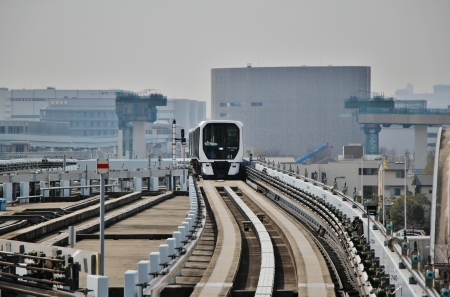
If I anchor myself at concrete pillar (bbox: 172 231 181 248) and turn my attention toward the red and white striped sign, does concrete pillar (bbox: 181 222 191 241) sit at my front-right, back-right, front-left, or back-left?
back-right

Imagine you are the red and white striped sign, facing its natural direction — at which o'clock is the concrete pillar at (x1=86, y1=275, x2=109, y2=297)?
The concrete pillar is roughly at 12 o'clock from the red and white striped sign.

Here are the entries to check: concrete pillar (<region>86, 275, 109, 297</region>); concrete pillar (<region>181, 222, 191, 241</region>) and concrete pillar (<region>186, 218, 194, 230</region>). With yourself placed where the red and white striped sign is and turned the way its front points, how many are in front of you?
1

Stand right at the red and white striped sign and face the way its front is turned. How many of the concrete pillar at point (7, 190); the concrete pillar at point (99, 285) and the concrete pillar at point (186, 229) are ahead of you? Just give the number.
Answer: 1

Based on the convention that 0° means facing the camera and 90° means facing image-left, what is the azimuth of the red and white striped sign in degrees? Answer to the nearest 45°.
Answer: approximately 0°

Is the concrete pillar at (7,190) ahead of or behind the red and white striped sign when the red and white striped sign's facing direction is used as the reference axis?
behind

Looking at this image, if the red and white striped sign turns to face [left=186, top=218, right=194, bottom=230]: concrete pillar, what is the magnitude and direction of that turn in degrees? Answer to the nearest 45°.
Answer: approximately 135° to its left
